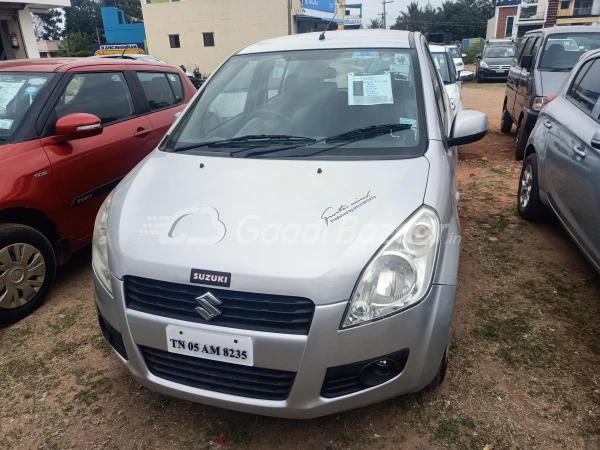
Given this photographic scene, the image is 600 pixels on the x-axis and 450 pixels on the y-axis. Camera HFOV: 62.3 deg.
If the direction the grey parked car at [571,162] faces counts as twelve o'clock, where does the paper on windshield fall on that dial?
The paper on windshield is roughly at 3 o'clock from the grey parked car.

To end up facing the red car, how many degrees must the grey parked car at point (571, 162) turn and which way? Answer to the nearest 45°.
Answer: approximately 90° to its right

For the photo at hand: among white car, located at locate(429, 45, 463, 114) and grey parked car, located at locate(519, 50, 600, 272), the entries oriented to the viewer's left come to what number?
0

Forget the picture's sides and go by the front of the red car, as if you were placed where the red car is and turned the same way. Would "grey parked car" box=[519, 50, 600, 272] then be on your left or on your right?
on your left

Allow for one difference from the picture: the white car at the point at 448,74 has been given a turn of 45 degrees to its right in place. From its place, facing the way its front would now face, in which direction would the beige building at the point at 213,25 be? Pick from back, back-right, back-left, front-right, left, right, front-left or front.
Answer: right

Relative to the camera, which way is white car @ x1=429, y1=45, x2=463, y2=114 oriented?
toward the camera

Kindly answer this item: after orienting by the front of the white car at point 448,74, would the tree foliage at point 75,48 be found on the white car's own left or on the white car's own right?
on the white car's own right

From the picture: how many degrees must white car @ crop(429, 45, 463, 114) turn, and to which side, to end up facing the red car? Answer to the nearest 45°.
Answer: approximately 45° to its right

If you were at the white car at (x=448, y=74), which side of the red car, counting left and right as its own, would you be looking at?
back

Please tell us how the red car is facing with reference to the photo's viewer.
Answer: facing the viewer and to the left of the viewer

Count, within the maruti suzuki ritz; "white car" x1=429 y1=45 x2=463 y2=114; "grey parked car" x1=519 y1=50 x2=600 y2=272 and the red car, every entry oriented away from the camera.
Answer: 0

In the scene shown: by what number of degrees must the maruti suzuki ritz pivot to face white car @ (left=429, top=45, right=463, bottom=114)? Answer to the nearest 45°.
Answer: approximately 180°

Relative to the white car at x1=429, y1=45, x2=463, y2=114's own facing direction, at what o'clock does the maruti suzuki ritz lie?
The maruti suzuki ritz is roughly at 12 o'clock from the white car.

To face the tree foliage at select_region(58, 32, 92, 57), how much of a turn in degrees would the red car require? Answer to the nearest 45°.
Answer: approximately 135° to its right

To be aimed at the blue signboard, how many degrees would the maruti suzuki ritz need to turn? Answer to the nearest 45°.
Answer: approximately 135° to its right

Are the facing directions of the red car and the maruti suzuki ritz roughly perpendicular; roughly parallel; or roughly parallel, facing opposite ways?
roughly parallel
